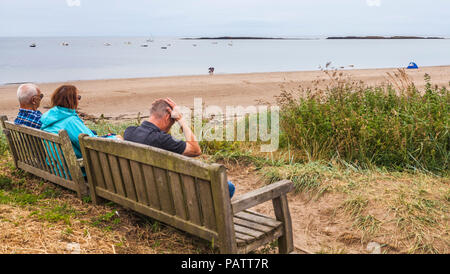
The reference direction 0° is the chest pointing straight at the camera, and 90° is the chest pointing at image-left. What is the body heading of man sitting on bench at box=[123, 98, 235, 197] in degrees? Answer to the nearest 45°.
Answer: approximately 225°

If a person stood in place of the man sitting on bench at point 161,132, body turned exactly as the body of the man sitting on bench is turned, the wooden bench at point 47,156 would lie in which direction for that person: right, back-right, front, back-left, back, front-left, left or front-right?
left

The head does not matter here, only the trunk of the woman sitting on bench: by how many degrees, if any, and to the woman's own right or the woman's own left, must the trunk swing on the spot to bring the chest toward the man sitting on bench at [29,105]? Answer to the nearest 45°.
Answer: approximately 90° to the woman's own left

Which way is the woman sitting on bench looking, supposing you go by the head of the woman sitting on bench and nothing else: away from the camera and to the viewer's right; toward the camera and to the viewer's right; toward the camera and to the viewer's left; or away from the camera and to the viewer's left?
away from the camera and to the viewer's right

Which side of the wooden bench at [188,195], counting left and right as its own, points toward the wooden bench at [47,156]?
left

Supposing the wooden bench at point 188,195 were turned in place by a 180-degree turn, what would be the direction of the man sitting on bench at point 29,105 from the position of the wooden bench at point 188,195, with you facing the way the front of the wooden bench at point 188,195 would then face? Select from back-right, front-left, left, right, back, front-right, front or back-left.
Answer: right

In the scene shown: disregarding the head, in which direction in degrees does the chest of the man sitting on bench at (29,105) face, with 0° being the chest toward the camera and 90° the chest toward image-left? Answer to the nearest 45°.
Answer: approximately 225°

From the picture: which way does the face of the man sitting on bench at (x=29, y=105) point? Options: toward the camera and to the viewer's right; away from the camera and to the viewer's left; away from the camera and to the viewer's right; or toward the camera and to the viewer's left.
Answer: away from the camera and to the viewer's right

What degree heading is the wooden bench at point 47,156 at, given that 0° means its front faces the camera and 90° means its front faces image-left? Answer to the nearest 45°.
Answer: approximately 225°
